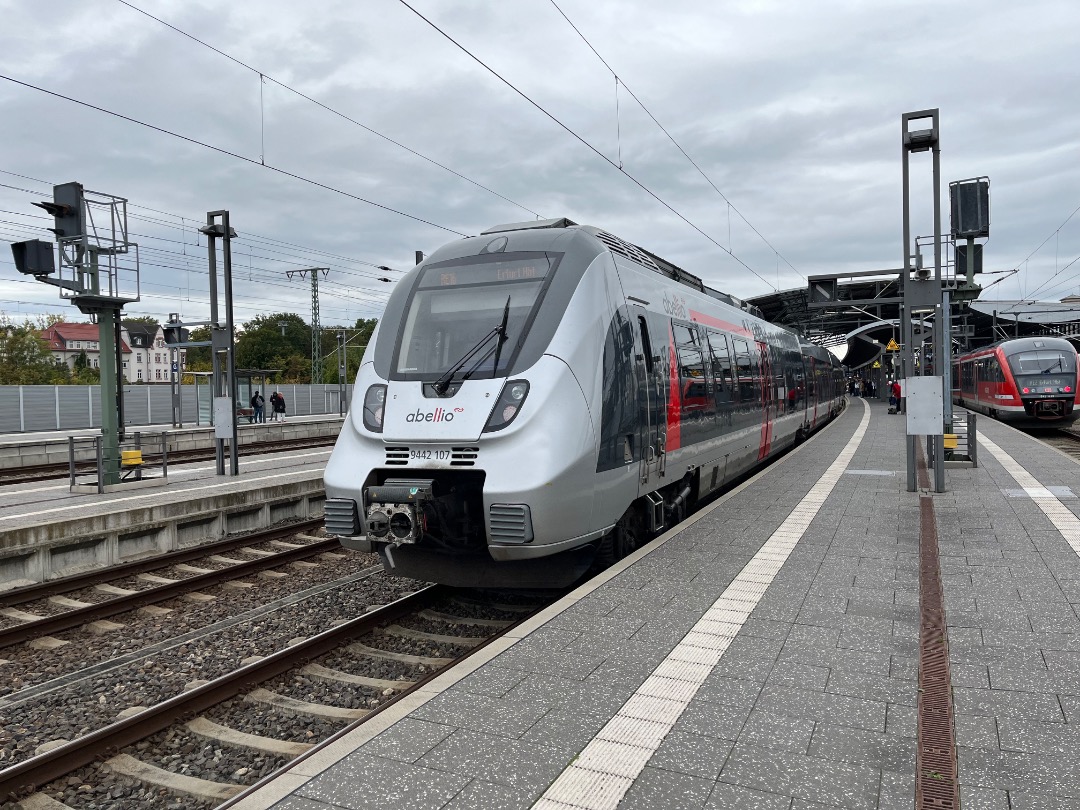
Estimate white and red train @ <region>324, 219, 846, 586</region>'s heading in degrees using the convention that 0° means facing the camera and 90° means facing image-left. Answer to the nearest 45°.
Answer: approximately 45°

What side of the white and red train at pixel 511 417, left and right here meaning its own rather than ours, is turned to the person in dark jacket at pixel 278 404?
right

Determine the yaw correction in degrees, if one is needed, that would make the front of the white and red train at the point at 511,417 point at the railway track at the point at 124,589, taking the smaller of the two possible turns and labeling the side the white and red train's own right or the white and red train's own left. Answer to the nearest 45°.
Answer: approximately 45° to the white and red train's own right

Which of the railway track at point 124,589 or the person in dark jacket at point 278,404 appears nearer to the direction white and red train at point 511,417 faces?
the railway track

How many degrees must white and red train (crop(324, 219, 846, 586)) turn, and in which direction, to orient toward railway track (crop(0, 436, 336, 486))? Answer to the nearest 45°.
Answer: approximately 90° to its right

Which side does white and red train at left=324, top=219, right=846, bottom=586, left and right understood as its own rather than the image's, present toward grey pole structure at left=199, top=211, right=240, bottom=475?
right

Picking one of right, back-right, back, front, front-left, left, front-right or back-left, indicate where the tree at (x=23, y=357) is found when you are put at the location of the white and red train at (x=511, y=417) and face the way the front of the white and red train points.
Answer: right

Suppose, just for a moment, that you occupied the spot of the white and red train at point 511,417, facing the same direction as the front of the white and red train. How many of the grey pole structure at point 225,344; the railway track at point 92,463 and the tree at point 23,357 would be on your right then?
3

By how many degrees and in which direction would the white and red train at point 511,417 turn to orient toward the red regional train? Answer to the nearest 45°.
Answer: approximately 180°

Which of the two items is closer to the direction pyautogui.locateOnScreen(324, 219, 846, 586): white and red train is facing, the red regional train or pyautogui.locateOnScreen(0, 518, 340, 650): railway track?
the railway track

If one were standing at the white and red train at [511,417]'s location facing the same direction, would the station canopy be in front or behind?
behind
